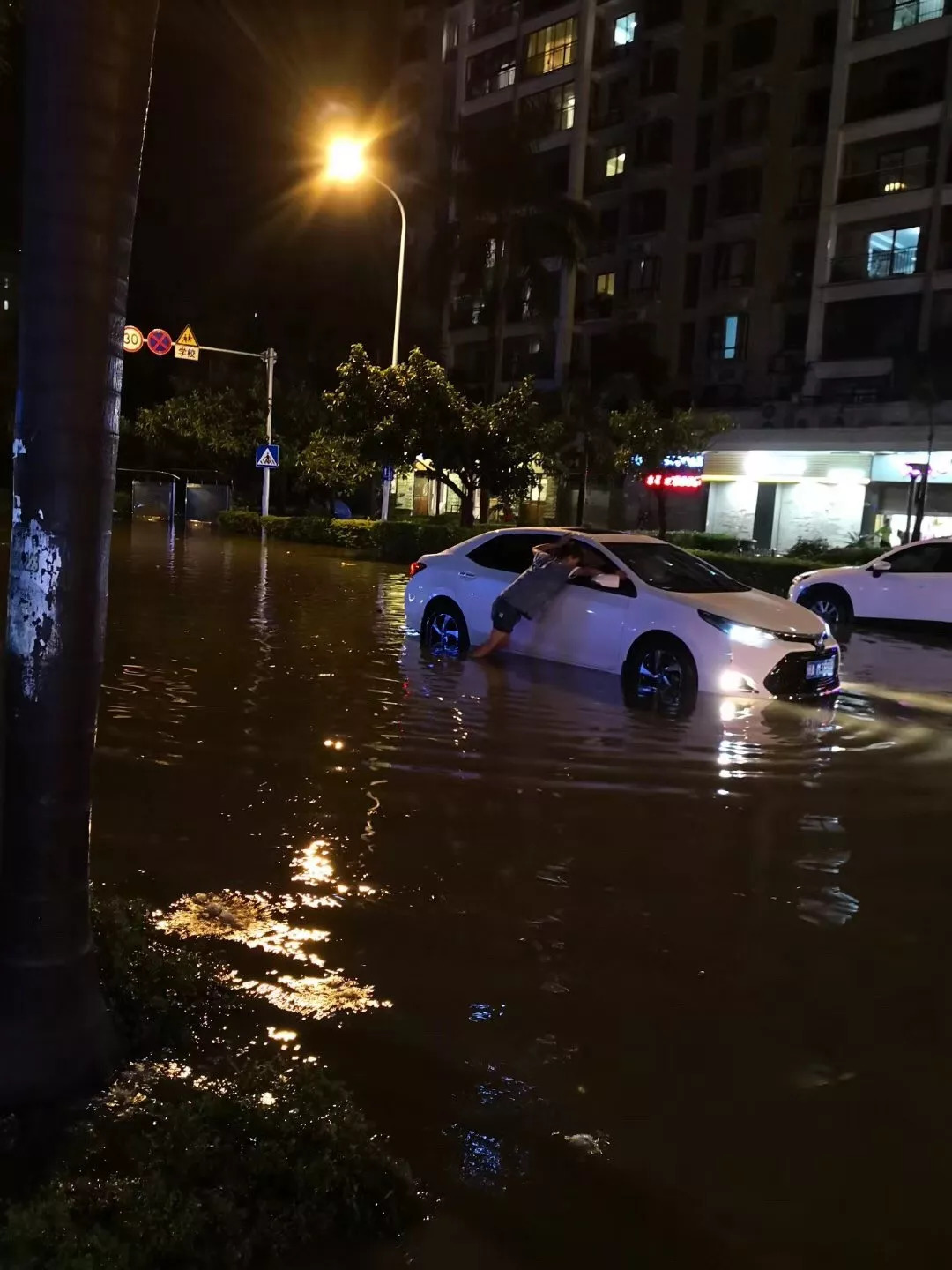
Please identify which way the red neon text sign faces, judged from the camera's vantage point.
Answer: facing the viewer

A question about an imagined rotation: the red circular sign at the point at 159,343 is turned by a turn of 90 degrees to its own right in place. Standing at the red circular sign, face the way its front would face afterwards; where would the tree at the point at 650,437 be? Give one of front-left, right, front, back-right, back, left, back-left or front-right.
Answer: back-left

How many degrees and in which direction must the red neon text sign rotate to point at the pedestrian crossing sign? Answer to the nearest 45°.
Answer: approximately 90° to its right

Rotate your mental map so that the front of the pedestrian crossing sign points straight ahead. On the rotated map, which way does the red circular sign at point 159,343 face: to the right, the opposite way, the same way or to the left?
the same way

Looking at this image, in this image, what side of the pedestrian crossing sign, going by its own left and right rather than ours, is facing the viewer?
front

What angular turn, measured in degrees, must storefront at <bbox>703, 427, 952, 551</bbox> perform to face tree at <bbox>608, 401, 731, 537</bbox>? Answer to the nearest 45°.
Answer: approximately 45° to its right

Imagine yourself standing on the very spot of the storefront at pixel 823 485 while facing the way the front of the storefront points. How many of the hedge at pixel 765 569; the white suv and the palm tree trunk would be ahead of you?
3

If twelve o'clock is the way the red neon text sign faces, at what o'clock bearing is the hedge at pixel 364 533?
The hedge is roughly at 2 o'clock from the red neon text sign.

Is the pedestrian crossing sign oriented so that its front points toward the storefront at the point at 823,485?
no

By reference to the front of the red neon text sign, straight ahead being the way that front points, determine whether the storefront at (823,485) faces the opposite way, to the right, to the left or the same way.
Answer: the same way

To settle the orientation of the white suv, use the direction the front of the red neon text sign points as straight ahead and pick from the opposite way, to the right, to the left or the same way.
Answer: to the right

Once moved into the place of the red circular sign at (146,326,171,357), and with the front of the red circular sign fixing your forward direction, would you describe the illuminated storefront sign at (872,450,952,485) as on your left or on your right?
on your left

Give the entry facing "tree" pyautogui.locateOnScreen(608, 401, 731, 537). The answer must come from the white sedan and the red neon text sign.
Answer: the red neon text sign

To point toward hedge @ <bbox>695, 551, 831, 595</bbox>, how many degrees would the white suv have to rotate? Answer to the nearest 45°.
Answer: approximately 45° to its right

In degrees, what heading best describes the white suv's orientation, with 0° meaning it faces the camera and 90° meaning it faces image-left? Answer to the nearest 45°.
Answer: approximately 90°

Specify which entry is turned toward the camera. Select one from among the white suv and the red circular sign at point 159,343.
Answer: the red circular sign

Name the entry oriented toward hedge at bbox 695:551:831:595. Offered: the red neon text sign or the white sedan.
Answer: the red neon text sign

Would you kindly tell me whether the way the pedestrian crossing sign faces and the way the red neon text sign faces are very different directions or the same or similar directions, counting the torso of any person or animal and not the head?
same or similar directions

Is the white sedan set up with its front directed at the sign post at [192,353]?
no
